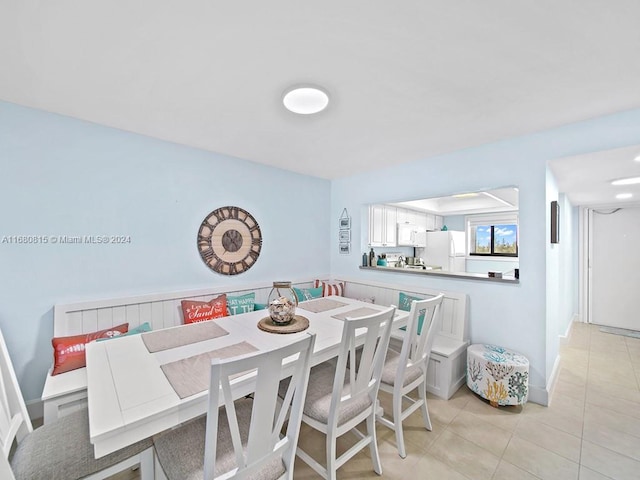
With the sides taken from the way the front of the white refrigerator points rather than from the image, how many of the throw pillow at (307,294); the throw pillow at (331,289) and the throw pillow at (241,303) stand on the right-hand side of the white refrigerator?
3

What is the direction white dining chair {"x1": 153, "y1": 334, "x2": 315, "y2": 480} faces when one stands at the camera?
facing away from the viewer and to the left of the viewer

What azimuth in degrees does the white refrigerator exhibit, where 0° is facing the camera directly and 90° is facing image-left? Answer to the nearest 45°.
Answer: approximately 315°

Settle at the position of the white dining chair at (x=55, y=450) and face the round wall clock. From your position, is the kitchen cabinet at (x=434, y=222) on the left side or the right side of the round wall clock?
right

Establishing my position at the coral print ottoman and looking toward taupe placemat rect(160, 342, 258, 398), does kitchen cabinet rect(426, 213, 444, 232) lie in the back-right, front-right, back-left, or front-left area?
back-right

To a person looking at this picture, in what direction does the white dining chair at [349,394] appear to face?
facing away from the viewer and to the left of the viewer

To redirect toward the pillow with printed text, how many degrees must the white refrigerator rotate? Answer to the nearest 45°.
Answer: approximately 90° to its right

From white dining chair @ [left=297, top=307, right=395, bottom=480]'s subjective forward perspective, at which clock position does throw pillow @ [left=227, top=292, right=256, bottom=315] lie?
The throw pillow is roughly at 12 o'clock from the white dining chair.

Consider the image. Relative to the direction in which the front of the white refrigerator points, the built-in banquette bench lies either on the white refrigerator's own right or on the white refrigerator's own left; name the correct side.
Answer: on the white refrigerator's own right
